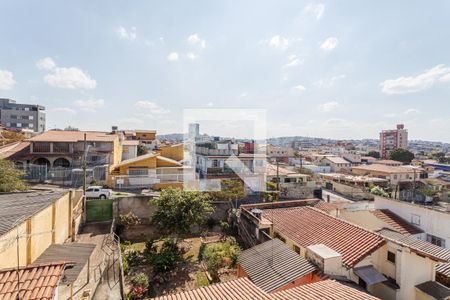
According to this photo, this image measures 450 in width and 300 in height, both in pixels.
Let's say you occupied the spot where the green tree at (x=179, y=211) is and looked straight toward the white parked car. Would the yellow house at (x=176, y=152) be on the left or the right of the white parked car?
right

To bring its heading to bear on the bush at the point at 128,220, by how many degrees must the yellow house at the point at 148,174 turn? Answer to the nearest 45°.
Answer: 0° — it already faces it

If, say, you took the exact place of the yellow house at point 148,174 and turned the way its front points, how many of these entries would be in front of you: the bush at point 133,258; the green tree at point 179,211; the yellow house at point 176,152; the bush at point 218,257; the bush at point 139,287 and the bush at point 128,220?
5

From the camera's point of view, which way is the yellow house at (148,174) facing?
toward the camera

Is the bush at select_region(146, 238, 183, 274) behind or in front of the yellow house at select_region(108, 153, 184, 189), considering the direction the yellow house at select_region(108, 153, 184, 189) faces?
in front

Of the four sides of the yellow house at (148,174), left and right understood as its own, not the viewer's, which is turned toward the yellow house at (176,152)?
back

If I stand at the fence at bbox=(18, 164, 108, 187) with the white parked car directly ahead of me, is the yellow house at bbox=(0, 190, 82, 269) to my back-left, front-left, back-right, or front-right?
front-right

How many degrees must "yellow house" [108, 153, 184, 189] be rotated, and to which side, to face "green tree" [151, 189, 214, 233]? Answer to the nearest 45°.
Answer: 0° — it already faces it

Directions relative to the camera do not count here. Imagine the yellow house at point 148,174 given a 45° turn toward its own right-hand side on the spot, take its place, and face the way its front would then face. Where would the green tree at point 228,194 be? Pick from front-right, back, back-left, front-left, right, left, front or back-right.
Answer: left

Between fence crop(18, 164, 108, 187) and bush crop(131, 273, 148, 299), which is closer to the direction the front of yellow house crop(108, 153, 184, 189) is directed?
the bush

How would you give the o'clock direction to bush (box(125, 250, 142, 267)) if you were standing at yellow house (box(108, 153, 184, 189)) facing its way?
The bush is roughly at 12 o'clock from the yellow house.

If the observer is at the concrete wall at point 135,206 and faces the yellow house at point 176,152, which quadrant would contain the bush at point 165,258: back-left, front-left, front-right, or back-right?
back-right

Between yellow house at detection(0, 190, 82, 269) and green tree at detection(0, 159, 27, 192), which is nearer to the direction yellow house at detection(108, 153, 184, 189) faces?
the yellow house

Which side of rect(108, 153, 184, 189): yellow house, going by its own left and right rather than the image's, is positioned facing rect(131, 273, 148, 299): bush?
front
